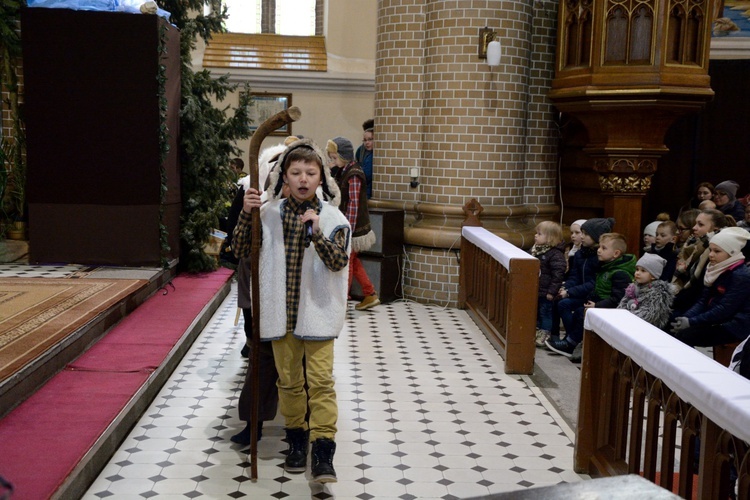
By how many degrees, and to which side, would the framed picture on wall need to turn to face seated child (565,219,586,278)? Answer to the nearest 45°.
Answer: approximately 45° to its left

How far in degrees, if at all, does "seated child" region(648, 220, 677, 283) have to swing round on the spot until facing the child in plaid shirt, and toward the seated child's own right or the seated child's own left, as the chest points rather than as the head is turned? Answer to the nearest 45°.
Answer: approximately 45° to the seated child's own left

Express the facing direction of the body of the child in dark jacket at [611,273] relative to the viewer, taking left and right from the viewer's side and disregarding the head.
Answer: facing to the left of the viewer

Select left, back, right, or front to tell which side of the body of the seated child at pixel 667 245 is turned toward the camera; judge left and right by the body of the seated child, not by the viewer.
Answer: left

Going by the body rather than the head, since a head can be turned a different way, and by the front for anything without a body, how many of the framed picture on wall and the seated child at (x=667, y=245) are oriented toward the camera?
1

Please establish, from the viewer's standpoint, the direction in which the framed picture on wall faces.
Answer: facing the viewer

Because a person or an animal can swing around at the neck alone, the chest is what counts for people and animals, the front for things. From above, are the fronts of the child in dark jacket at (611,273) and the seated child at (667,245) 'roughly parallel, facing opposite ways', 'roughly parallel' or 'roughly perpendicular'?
roughly parallel

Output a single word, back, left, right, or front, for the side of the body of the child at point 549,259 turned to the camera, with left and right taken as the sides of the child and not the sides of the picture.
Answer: left

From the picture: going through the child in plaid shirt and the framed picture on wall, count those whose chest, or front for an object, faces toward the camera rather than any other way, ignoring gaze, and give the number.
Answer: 2

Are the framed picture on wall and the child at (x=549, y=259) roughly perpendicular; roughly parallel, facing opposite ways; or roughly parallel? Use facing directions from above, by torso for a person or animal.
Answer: roughly perpendicular

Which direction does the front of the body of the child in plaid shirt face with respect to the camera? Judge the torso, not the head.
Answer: toward the camera

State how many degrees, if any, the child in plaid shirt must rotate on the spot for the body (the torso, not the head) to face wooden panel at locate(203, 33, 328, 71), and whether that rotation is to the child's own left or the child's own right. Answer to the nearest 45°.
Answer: approximately 180°

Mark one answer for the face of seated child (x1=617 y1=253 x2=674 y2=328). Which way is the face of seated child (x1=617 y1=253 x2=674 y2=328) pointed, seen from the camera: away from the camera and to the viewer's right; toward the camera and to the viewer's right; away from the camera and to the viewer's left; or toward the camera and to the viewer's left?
toward the camera and to the viewer's left

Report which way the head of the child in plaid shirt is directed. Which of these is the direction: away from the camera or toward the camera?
toward the camera

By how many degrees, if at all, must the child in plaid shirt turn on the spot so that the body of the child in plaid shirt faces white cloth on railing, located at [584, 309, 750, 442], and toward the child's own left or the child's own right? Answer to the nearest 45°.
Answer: approximately 45° to the child's own left
